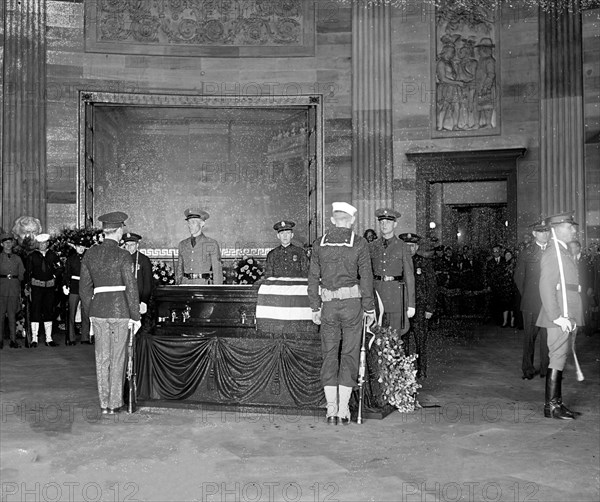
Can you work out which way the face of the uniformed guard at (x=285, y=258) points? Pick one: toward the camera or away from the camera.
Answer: toward the camera

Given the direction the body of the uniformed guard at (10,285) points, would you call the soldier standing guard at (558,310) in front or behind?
in front

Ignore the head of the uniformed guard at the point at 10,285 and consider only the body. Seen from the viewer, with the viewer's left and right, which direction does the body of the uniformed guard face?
facing the viewer

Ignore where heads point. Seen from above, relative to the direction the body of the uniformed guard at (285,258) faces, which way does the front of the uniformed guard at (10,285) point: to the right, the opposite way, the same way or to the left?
the same way

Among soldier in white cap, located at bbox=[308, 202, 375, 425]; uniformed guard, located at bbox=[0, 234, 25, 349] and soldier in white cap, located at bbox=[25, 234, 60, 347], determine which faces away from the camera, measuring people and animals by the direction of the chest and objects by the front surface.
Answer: soldier in white cap, located at bbox=[308, 202, 375, 425]

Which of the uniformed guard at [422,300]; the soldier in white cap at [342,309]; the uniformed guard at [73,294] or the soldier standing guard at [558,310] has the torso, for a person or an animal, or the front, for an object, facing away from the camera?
the soldier in white cap

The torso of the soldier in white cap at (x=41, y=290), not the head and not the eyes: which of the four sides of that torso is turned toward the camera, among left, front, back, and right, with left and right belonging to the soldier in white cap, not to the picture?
front

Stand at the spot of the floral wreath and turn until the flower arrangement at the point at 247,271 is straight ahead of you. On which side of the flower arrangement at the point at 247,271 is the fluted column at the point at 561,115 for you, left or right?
right

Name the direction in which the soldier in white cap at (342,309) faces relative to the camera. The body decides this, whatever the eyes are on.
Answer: away from the camera

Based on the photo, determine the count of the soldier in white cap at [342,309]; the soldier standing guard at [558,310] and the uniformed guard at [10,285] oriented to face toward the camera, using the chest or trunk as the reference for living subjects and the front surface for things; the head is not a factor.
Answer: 1

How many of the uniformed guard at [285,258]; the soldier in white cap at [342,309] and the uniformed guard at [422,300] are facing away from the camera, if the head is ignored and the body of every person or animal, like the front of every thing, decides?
1
